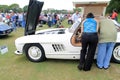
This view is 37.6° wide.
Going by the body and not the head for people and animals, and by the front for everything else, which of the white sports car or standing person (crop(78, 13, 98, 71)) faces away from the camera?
the standing person

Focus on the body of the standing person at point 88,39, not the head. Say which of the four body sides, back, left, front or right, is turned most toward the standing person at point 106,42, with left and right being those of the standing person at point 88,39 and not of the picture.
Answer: right

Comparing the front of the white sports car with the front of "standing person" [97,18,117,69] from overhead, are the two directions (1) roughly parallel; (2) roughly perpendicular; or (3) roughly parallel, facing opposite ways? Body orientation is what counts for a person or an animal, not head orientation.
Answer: roughly perpendicular

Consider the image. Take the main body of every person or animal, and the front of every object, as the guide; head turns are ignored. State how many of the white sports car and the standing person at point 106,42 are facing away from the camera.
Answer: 1

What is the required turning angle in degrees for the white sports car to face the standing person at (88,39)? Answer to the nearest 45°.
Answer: approximately 135° to its left

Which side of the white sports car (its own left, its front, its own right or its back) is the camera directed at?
left

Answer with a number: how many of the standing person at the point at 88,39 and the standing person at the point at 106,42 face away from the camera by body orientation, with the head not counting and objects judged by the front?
2

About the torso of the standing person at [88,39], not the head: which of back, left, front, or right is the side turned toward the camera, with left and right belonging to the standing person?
back

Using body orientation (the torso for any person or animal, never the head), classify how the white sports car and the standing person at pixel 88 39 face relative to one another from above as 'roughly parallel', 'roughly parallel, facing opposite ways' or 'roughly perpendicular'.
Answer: roughly perpendicular

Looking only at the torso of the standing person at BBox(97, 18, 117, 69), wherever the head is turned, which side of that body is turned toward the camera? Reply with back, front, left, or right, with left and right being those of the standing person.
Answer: back

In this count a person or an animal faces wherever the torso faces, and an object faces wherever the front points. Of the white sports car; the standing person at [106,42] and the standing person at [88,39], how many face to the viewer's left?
1
